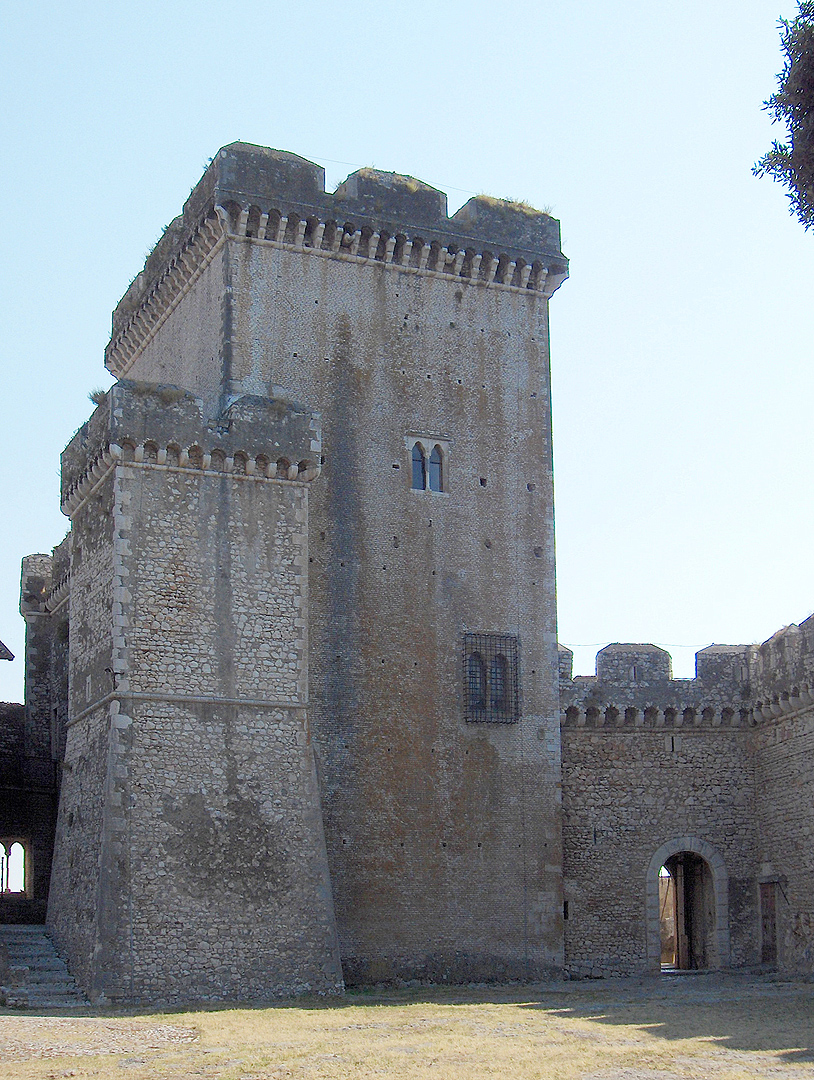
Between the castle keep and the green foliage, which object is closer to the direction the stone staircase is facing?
the green foliage

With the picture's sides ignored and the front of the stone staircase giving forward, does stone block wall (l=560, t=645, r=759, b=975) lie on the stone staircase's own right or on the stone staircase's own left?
on the stone staircase's own left

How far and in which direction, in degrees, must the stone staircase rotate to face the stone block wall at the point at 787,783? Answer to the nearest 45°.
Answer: approximately 90° to its left

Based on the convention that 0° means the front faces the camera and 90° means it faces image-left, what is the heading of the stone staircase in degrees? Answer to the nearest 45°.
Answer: approximately 0°
